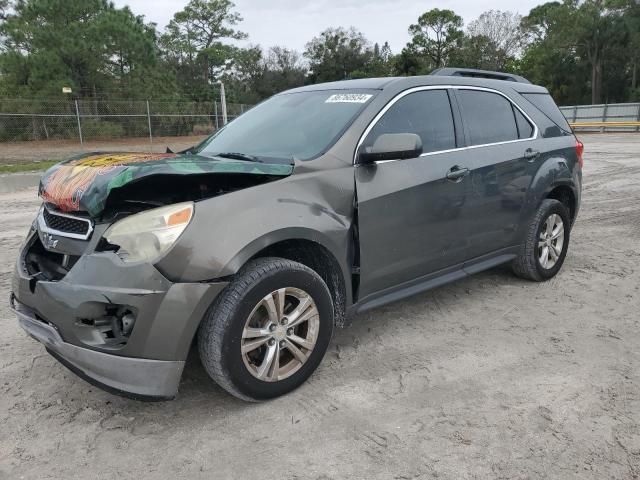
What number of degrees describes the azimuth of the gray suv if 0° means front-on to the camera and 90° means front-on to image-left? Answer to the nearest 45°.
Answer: approximately 45°

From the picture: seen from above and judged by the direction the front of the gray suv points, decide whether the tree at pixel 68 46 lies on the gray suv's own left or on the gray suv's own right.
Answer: on the gray suv's own right

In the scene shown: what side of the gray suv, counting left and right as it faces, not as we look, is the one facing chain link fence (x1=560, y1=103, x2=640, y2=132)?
back

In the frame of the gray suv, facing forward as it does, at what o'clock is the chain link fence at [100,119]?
The chain link fence is roughly at 4 o'clock from the gray suv.
